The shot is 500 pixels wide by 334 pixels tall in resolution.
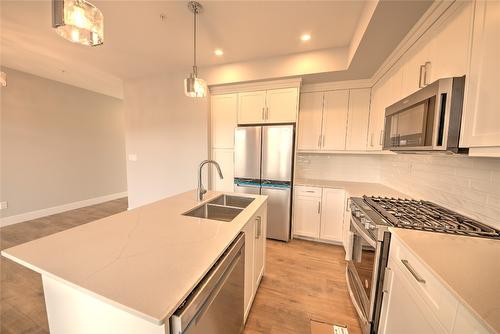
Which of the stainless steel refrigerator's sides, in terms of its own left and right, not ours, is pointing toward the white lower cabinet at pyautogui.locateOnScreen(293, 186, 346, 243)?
left

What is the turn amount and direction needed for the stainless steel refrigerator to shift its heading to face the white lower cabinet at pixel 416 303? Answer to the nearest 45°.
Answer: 0° — it already faces it

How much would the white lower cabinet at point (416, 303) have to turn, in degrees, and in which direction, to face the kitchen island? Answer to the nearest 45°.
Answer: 0° — it already faces it

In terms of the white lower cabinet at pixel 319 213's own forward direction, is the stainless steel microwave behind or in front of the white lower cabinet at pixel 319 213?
in front

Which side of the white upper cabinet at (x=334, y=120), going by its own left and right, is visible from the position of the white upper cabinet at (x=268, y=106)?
right

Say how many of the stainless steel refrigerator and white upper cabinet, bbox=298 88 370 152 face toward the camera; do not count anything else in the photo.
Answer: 2

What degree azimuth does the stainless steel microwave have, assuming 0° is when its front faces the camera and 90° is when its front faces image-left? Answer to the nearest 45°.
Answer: approximately 45°

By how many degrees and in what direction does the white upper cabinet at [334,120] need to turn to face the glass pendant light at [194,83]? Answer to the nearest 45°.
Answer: approximately 45° to its right
